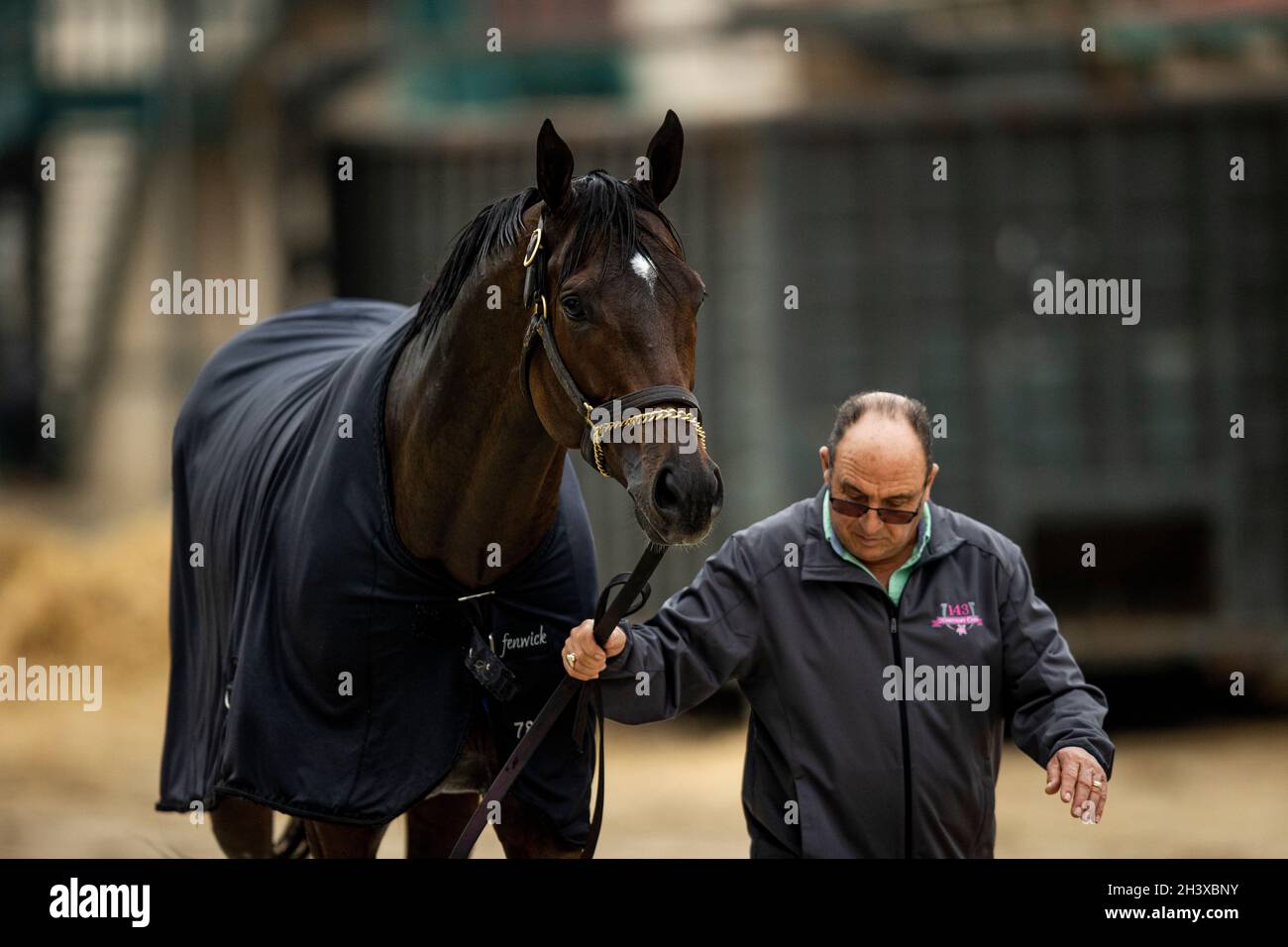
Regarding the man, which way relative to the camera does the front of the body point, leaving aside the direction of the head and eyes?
toward the camera

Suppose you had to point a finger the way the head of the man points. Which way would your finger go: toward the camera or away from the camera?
toward the camera

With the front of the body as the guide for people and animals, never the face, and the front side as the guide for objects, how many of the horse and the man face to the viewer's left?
0

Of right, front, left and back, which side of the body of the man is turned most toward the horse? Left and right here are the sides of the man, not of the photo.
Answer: right

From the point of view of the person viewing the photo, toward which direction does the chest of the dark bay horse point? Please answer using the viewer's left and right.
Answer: facing the viewer and to the right of the viewer

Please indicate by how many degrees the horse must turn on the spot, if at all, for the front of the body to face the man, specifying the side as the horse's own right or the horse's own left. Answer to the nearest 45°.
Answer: approximately 45° to the horse's own left
